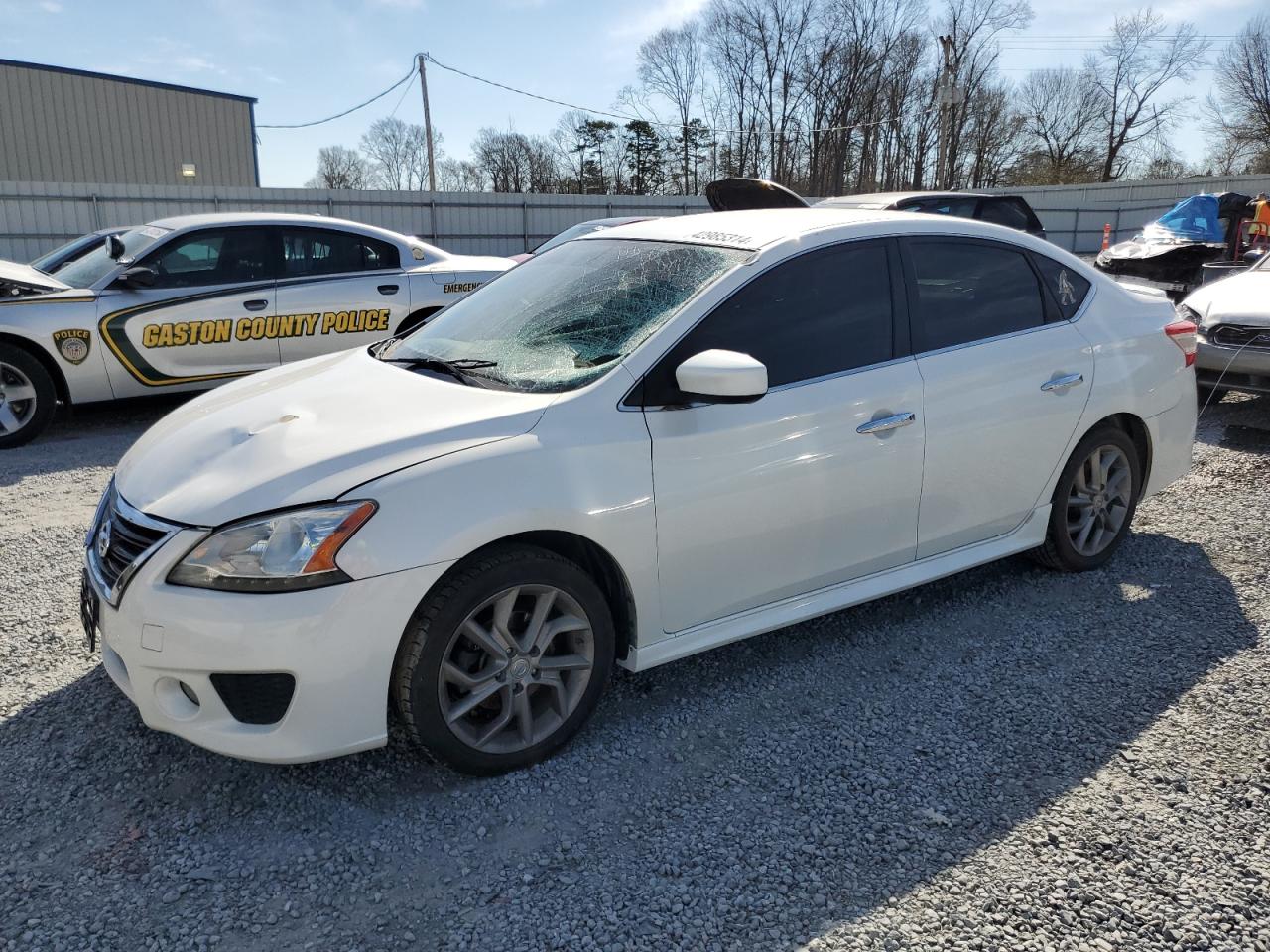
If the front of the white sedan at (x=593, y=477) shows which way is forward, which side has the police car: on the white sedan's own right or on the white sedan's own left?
on the white sedan's own right

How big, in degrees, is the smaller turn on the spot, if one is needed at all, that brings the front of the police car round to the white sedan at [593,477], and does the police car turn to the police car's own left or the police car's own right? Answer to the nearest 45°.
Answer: approximately 90° to the police car's own left

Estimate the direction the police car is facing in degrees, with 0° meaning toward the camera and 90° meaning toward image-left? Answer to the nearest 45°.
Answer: approximately 90°

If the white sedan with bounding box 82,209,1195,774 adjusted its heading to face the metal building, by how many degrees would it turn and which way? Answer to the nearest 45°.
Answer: approximately 90° to its right

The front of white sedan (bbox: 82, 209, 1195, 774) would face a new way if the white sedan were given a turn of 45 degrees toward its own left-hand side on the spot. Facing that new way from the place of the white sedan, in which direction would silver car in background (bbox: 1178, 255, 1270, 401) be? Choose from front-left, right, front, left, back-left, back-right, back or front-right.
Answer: back-left
